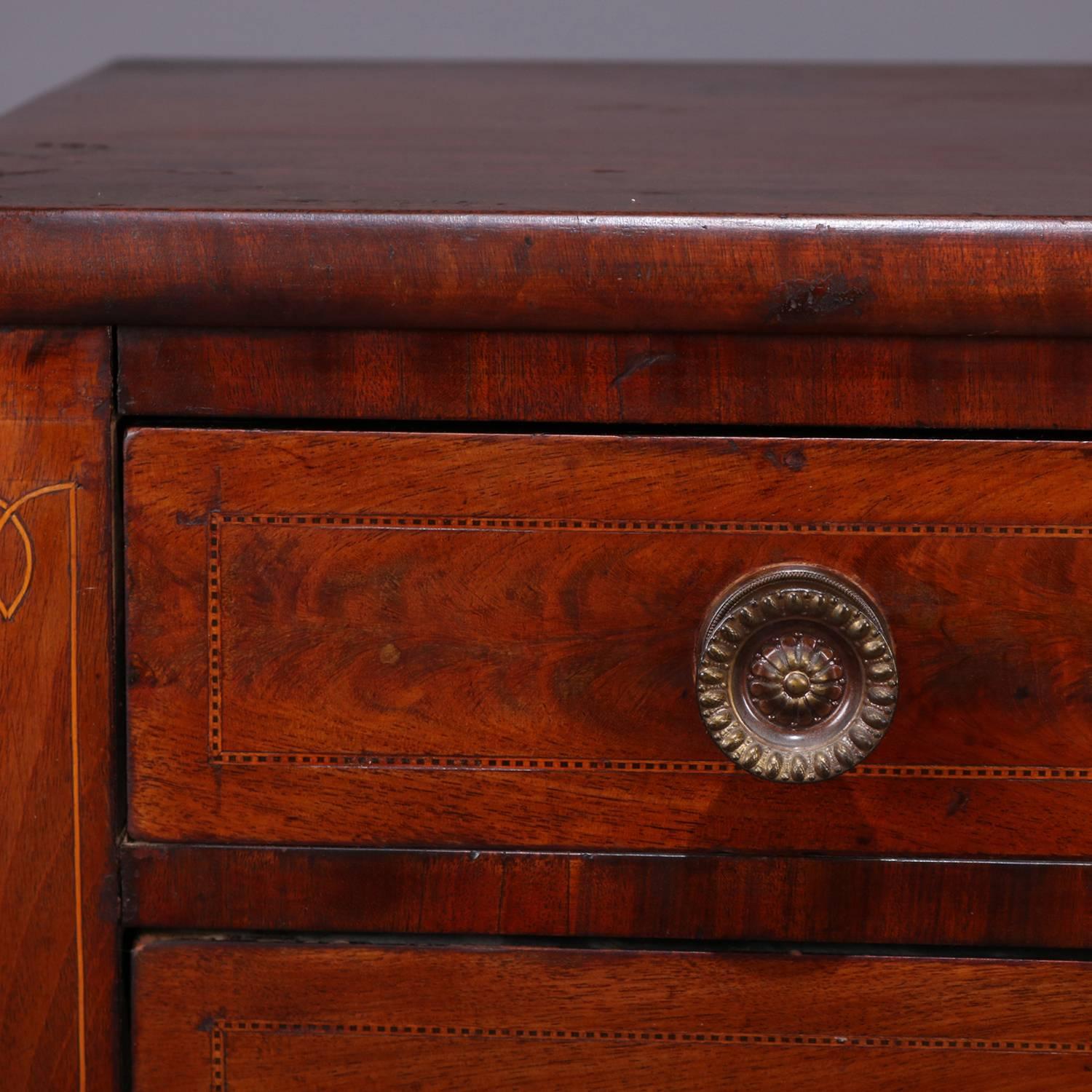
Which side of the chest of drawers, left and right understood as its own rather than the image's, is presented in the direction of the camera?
front
